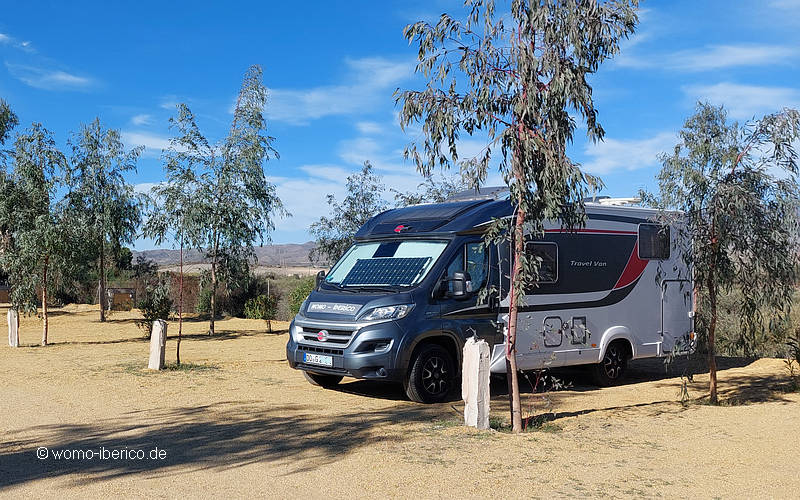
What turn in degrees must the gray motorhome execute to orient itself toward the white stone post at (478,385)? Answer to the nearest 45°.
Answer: approximately 45° to its left

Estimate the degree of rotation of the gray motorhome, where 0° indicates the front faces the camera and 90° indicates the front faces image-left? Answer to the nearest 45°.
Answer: approximately 45°

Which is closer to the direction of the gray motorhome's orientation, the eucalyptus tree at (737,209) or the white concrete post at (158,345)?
the white concrete post

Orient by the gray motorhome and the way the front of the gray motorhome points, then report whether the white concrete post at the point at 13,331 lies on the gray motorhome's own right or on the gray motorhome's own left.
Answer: on the gray motorhome's own right

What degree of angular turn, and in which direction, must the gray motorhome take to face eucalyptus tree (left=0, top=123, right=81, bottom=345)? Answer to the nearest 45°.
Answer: approximately 90° to its right

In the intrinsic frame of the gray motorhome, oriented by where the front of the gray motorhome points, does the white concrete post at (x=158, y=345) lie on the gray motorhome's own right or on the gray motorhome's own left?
on the gray motorhome's own right
